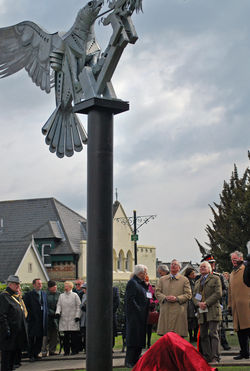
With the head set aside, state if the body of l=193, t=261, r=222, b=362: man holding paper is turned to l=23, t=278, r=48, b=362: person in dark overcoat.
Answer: no

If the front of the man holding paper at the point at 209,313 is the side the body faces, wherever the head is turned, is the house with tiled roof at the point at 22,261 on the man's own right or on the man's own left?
on the man's own right

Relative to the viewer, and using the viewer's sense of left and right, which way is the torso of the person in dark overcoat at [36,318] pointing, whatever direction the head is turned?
facing the viewer and to the right of the viewer

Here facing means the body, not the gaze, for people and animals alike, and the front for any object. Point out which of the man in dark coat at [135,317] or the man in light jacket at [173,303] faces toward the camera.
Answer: the man in light jacket

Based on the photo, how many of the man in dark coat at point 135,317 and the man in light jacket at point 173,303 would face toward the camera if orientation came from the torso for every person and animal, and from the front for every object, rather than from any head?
1

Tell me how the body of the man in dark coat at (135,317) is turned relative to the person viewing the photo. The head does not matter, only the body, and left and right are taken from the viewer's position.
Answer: facing to the right of the viewer

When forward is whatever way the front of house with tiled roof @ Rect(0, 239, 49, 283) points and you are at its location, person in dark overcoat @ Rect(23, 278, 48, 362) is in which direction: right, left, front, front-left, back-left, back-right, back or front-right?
front-right

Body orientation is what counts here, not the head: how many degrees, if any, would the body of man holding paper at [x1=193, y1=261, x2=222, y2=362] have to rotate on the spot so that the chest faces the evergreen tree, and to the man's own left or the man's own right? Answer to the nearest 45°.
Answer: approximately 135° to the man's own right

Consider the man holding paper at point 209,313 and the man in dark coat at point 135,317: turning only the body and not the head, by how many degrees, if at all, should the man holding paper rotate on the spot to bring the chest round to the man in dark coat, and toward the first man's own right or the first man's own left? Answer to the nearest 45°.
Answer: approximately 45° to the first man's own right

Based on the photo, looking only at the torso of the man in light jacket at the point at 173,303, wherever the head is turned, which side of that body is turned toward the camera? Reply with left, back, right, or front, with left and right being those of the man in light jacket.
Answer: front

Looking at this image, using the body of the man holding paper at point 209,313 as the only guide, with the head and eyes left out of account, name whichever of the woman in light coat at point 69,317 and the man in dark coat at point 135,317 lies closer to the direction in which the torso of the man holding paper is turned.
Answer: the man in dark coat

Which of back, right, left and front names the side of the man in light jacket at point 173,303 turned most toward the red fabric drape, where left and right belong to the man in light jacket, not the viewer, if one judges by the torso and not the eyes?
front

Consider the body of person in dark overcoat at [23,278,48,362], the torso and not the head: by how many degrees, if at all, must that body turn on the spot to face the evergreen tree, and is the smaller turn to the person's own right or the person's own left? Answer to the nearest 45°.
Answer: approximately 90° to the person's own left

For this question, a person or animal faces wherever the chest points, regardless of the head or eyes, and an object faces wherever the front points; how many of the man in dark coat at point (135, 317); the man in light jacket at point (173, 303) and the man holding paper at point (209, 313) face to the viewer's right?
1

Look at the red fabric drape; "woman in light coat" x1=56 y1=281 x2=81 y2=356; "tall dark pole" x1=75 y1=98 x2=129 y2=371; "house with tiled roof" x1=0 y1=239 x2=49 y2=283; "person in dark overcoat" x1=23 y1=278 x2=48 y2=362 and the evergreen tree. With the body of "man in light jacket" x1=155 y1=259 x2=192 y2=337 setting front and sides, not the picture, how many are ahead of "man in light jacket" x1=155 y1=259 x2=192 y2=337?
2

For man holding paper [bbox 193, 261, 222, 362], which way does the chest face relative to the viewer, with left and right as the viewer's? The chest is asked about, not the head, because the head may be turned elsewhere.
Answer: facing the viewer and to the left of the viewer
